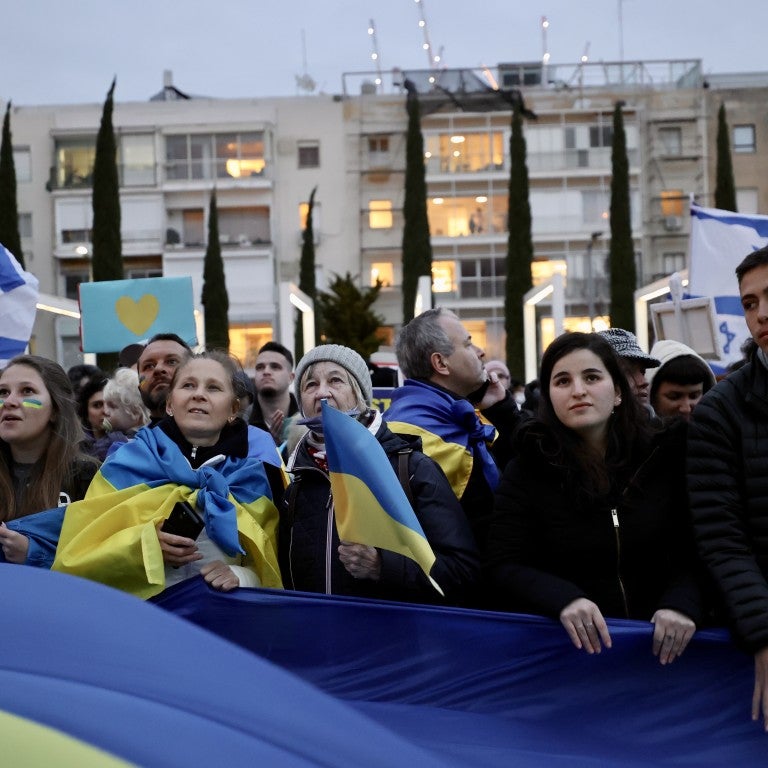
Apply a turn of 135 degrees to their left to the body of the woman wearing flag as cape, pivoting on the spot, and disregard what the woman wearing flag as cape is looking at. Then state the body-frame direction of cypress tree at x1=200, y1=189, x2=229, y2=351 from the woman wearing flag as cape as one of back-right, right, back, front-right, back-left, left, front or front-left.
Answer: front-left

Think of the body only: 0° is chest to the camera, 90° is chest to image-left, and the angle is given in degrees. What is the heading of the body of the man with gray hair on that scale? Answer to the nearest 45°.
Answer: approximately 270°

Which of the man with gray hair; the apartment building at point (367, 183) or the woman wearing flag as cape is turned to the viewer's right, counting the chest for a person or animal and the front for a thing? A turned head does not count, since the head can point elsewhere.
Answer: the man with gray hair

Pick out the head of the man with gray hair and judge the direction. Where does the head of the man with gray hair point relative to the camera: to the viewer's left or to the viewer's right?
to the viewer's right

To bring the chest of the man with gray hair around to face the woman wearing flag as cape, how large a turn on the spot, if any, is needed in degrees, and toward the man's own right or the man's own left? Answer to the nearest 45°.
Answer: approximately 135° to the man's own right
